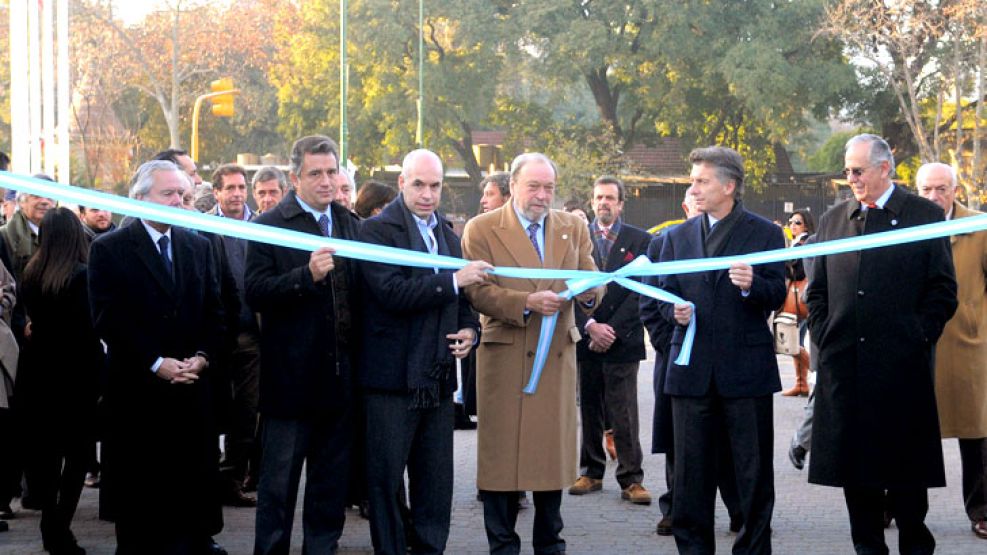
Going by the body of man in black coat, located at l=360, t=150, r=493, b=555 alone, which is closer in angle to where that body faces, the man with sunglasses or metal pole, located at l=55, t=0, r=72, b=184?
the man with sunglasses

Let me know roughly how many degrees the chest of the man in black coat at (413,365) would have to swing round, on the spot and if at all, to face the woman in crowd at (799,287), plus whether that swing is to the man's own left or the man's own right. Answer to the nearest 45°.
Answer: approximately 90° to the man's own left

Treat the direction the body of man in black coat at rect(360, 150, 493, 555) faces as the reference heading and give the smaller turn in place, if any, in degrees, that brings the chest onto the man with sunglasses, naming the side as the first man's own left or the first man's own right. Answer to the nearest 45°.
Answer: approximately 45° to the first man's own left

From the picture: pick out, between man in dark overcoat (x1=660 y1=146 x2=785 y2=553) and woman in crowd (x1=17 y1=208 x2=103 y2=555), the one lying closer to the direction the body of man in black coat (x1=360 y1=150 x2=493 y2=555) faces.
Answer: the man in dark overcoat

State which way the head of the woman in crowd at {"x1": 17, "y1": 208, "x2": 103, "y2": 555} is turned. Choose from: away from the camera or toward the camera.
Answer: away from the camera

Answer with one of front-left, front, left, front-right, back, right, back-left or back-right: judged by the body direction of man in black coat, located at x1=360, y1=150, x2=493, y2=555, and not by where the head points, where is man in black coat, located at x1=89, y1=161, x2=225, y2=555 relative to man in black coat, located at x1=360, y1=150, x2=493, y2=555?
back-right

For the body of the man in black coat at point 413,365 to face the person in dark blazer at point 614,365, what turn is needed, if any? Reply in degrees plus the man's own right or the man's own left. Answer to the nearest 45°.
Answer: approximately 90° to the man's own left

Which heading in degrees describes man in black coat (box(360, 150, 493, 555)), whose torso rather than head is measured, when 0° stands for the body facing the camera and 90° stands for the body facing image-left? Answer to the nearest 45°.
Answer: approximately 315°

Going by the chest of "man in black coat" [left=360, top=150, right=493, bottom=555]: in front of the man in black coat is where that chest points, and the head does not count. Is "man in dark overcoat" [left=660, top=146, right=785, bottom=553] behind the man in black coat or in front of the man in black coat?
in front
